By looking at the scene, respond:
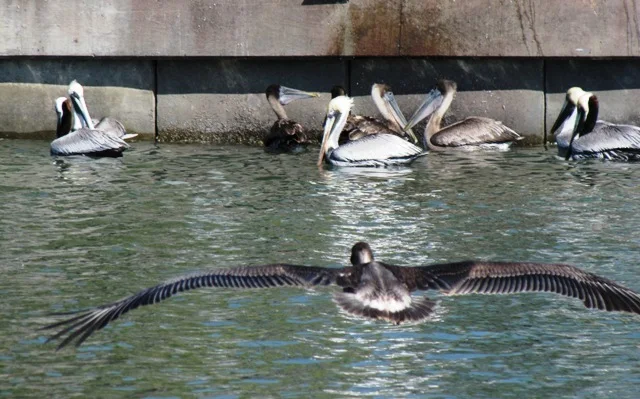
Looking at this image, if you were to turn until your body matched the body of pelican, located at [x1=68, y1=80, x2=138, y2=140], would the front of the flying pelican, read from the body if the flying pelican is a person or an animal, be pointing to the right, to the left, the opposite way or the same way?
to the right

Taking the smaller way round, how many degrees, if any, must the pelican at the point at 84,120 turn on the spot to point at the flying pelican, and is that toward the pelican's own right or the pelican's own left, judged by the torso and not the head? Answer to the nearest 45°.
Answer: approximately 90° to the pelican's own left

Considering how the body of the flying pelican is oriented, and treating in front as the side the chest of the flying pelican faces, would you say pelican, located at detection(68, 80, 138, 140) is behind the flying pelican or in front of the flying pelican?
in front

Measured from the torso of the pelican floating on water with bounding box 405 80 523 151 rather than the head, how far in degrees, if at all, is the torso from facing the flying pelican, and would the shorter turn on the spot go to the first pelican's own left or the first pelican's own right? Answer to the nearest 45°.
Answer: approximately 90° to the first pelican's own left

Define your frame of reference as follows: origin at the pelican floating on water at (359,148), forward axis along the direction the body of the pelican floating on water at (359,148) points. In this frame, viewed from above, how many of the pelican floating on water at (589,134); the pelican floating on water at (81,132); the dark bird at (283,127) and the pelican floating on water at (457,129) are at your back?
2

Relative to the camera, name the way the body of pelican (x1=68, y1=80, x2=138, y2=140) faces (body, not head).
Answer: to the viewer's left

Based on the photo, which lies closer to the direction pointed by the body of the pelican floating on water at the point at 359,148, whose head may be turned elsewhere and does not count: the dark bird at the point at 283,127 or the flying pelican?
the dark bird

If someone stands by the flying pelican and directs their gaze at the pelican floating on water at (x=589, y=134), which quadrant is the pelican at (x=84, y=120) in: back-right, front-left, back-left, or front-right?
front-left

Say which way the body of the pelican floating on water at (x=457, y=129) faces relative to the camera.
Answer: to the viewer's left

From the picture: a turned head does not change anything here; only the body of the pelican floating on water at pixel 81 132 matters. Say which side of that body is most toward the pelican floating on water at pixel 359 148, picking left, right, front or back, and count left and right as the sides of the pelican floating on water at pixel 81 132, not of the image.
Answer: back

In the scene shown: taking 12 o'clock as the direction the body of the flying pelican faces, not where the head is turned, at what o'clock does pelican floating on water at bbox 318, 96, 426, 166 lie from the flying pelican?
The pelican floating on water is roughly at 12 o'clock from the flying pelican.

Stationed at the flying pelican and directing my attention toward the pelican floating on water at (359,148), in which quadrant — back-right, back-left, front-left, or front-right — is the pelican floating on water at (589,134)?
front-right

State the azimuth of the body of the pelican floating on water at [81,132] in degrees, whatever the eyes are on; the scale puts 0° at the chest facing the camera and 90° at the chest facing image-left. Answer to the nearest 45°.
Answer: approximately 90°
